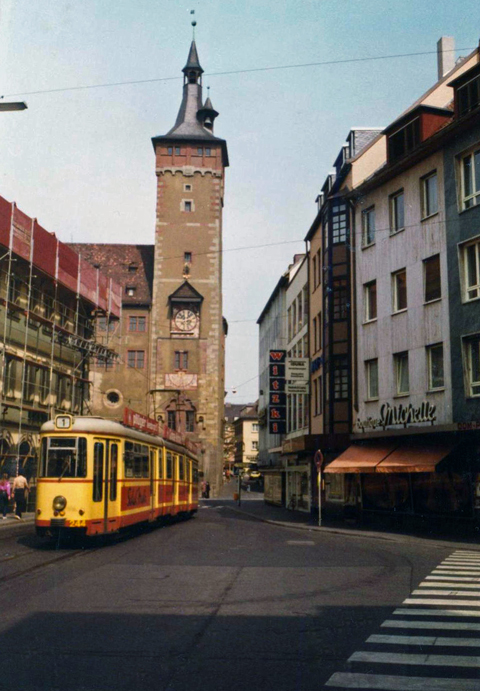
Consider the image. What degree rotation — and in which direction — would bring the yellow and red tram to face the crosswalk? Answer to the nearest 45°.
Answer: approximately 45° to its left

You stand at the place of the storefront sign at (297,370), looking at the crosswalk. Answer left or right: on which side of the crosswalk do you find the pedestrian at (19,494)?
right

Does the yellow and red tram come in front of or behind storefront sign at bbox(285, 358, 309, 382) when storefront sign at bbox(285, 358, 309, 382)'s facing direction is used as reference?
in front

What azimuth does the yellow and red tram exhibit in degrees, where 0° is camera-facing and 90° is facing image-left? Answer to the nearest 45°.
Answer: approximately 45°

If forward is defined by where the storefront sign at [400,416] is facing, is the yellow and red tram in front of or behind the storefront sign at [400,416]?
in front

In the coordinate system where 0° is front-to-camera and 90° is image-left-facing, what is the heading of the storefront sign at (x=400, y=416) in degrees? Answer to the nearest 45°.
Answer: approximately 45°

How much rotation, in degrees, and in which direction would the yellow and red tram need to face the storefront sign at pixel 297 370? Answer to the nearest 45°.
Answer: approximately 180°

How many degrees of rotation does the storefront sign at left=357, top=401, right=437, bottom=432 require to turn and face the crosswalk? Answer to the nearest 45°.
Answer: approximately 45° to its left

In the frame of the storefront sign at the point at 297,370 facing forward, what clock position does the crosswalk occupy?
The crosswalk is roughly at 12 o'clock from the storefront sign.

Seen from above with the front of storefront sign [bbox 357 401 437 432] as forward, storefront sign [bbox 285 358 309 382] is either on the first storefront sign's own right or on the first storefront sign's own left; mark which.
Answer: on the first storefront sign's own right

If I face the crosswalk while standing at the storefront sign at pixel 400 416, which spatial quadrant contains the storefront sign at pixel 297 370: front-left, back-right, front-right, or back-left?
back-right
